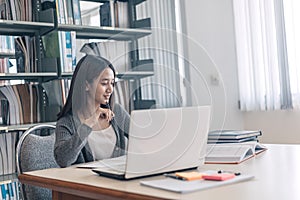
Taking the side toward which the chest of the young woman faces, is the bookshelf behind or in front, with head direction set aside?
behind

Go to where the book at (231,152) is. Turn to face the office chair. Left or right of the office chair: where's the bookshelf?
right

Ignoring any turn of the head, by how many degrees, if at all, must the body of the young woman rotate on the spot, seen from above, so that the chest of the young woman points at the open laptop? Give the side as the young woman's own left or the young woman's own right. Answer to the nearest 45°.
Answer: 0° — they already face it

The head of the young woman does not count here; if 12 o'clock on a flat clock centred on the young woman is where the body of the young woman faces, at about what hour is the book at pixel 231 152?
The book is roughly at 11 o'clock from the young woman.

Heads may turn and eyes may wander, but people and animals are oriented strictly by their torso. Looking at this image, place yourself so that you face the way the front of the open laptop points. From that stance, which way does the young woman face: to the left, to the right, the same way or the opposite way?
the opposite way

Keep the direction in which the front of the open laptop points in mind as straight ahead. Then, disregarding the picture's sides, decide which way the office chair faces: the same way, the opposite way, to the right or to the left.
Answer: the opposite way

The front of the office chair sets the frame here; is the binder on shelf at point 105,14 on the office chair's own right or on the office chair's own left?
on the office chair's own left

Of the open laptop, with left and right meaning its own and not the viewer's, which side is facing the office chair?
front

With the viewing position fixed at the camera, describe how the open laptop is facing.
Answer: facing away from the viewer and to the left of the viewer

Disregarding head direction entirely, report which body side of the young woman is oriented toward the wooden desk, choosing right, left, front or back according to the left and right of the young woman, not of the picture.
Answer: front

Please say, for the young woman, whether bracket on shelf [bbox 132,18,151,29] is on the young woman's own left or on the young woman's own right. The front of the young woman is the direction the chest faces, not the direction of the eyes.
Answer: on the young woman's own left

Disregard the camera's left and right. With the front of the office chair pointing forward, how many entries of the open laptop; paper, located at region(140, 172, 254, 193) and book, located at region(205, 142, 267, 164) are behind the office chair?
0
